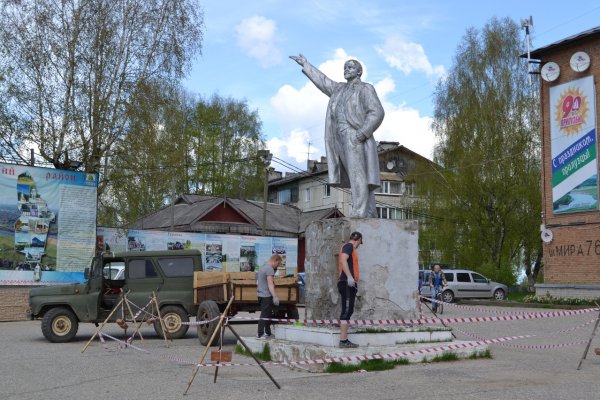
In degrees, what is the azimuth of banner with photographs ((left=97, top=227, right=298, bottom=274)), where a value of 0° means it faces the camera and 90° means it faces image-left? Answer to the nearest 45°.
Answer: approximately 0°

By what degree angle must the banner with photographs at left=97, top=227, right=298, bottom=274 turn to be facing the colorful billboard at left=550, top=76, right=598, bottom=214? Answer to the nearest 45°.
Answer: approximately 90° to its left

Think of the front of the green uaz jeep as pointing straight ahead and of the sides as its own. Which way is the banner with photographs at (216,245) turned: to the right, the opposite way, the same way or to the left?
to the left

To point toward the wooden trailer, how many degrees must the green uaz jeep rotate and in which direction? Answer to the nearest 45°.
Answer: approximately 135° to its left

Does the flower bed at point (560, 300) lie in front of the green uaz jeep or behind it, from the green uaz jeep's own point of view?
behind

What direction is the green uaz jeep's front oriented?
to the viewer's left
